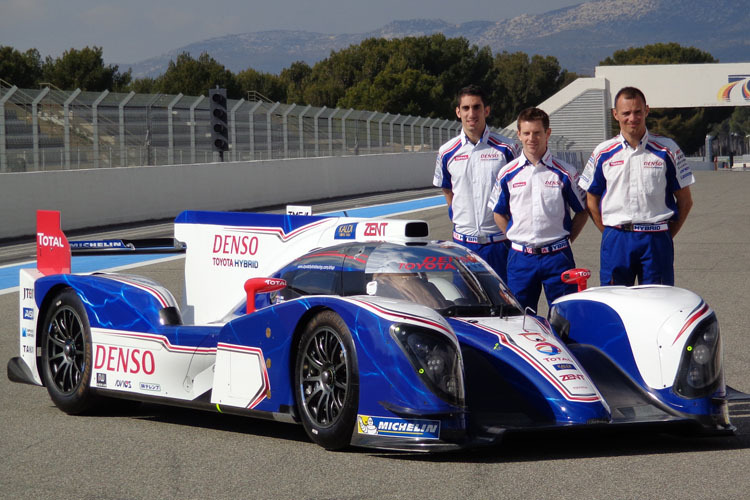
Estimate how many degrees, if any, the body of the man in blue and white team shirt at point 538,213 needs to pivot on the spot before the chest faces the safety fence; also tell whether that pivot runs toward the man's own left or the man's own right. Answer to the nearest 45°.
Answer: approximately 135° to the man's own right

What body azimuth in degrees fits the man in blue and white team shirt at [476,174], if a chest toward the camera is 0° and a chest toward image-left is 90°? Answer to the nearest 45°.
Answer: approximately 0°

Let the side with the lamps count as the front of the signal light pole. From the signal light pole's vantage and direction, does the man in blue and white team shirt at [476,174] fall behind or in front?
in front

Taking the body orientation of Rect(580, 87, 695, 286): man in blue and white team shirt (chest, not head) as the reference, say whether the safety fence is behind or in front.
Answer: behind
